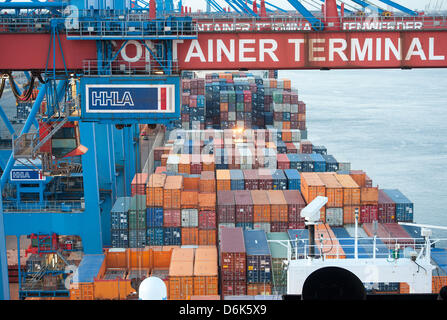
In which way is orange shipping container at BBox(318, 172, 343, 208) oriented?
toward the camera

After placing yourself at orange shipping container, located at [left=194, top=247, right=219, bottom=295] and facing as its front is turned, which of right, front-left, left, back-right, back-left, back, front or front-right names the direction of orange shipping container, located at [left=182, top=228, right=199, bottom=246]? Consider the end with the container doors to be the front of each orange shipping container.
back

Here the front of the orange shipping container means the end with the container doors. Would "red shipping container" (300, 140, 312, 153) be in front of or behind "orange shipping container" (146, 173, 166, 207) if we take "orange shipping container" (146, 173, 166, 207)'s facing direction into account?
behind

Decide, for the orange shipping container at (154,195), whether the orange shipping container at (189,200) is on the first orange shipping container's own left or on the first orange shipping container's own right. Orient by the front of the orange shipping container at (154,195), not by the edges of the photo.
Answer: on the first orange shipping container's own left

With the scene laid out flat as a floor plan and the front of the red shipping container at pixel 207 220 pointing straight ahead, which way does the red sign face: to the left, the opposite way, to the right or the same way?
the same way

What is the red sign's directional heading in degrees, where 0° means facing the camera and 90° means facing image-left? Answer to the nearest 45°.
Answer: approximately 0°

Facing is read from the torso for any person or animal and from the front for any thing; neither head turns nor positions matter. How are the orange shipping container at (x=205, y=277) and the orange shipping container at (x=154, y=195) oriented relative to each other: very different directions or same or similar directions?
same or similar directions

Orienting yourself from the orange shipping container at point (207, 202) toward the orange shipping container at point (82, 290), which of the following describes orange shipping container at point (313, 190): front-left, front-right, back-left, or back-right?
back-left

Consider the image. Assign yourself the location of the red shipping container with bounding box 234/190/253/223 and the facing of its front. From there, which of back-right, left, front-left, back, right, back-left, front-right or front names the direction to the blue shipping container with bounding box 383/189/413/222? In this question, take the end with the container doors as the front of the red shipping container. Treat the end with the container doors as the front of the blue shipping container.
left

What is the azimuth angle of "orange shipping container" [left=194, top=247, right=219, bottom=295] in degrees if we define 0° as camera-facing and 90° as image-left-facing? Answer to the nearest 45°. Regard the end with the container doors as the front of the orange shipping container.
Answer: approximately 0°

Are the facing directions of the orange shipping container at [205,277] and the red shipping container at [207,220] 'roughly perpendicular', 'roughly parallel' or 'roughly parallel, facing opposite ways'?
roughly parallel

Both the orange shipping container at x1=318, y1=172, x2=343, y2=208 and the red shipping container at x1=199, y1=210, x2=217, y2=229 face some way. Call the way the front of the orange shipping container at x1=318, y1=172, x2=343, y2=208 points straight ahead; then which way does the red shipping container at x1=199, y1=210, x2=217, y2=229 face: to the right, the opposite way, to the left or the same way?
the same way

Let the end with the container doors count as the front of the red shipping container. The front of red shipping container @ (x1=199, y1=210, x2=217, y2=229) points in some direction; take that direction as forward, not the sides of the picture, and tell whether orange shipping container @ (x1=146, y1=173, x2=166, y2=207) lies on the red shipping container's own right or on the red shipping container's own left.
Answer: on the red shipping container's own right

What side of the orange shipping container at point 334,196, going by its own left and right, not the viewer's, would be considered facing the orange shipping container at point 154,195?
right

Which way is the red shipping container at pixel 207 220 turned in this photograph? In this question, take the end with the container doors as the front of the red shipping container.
toward the camera

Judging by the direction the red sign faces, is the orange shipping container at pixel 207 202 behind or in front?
behind
